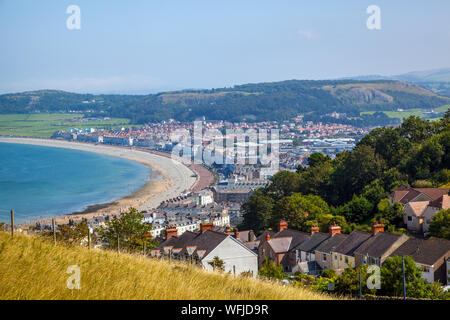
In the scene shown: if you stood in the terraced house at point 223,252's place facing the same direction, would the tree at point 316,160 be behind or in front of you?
behind

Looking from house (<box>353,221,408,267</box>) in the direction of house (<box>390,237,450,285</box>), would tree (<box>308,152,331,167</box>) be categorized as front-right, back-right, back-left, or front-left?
back-left

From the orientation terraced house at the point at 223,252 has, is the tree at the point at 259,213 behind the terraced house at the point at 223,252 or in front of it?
behind

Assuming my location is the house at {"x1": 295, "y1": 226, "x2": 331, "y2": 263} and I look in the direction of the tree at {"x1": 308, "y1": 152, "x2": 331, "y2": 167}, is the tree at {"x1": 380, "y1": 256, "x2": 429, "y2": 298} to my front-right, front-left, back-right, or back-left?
back-right

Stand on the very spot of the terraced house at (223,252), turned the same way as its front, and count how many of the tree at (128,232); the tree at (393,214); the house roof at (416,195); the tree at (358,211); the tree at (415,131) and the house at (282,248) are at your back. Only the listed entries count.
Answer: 5

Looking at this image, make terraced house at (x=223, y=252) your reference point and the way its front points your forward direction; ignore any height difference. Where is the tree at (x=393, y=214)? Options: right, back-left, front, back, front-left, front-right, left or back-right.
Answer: back

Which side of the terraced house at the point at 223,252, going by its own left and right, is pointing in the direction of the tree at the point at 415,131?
back

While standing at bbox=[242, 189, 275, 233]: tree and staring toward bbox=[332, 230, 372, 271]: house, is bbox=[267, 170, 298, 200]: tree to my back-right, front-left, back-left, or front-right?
back-left

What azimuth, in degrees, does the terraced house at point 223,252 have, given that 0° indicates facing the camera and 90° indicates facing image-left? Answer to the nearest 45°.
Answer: approximately 45°

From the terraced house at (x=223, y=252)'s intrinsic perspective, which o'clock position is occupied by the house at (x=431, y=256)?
The house is roughly at 8 o'clock from the terraced house.

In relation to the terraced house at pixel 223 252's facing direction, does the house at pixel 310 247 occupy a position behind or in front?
behind
